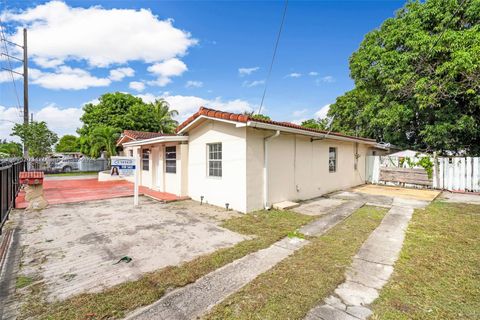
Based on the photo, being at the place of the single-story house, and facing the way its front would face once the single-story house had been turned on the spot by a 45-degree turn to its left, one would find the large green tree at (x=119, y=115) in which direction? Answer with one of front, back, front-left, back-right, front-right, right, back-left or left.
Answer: back-right

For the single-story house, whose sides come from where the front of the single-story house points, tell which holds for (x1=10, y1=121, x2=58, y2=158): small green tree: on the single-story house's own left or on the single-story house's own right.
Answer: on the single-story house's own right

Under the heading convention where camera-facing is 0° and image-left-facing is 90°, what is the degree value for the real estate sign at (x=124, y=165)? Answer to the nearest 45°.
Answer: approximately 0°

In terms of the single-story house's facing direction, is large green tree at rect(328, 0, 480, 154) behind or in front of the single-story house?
behind

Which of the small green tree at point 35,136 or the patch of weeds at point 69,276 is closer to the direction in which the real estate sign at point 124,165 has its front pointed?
the patch of weeds

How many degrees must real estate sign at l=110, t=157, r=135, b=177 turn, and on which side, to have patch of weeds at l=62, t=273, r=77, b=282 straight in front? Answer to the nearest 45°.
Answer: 0° — it already faces it

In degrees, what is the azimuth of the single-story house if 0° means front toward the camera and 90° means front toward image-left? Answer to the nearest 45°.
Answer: approximately 45°

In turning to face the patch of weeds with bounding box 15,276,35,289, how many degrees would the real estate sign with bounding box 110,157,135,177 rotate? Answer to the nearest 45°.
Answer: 0° — it already faces it

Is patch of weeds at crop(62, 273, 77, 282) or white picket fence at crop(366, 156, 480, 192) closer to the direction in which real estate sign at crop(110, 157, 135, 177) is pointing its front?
the patch of weeds

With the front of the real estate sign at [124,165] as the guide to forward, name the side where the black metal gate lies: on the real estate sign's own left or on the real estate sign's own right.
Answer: on the real estate sign's own right

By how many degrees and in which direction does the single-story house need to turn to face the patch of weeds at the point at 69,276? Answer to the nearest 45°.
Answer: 0° — it already faces it
